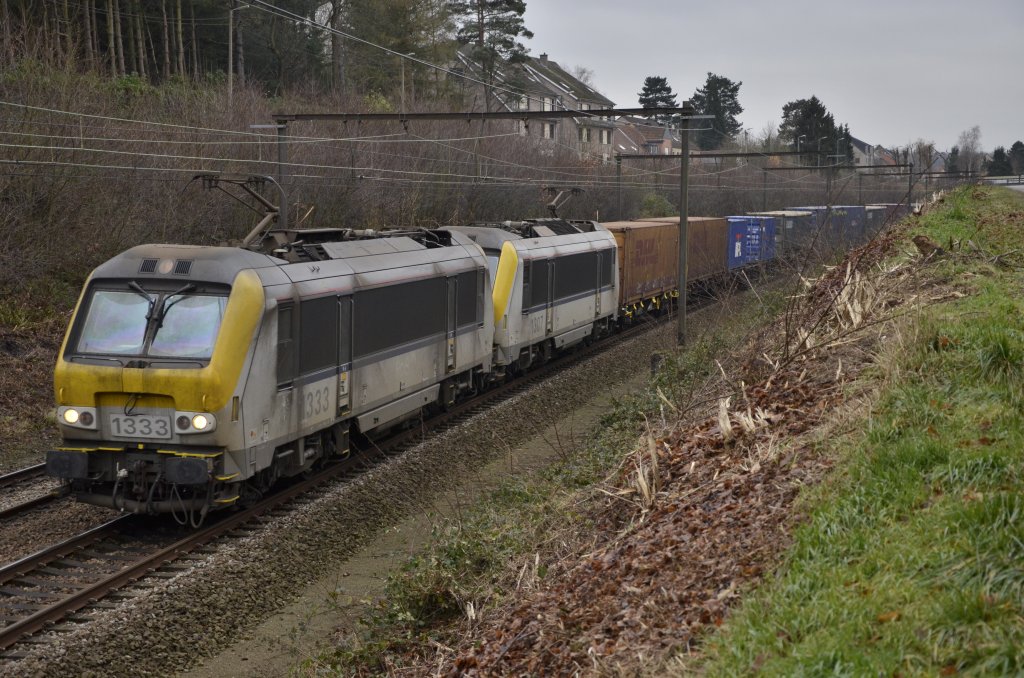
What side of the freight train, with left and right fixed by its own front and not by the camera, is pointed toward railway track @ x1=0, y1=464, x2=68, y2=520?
front

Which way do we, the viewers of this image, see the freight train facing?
facing the viewer and to the left of the viewer

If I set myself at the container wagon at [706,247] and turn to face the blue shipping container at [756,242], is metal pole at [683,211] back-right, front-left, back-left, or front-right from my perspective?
back-right
